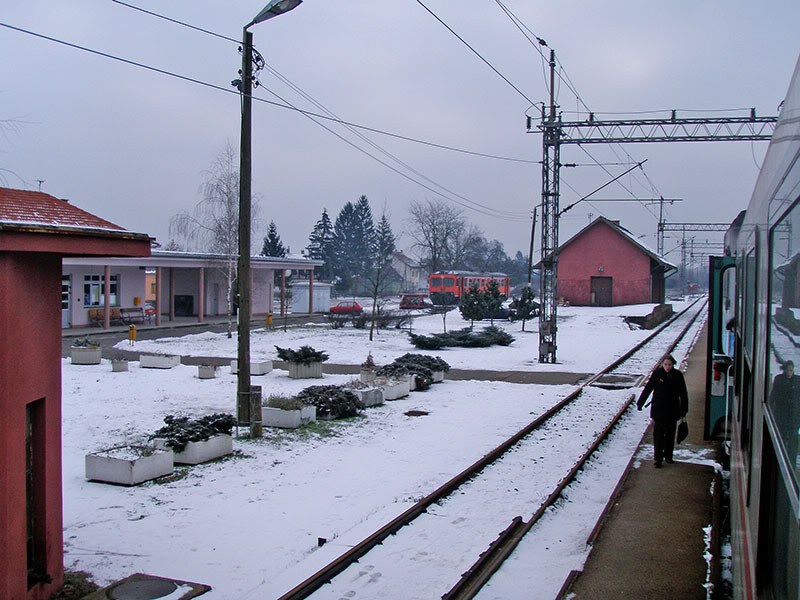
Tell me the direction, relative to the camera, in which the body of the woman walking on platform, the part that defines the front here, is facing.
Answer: toward the camera

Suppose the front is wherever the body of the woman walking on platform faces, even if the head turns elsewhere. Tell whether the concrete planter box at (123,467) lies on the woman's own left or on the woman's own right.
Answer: on the woman's own right

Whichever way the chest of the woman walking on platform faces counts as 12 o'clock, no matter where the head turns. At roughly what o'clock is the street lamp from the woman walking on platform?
The street lamp is roughly at 3 o'clock from the woman walking on platform.

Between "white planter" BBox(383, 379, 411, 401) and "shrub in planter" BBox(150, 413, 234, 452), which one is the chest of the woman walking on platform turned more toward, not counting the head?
the shrub in planter

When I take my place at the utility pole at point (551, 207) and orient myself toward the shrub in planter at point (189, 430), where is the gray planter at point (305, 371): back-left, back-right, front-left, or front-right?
front-right

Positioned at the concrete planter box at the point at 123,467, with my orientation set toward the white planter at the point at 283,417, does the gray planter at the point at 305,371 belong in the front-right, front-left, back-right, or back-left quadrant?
front-left

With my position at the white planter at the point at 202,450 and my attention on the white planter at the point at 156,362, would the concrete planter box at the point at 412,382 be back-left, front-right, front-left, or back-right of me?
front-right

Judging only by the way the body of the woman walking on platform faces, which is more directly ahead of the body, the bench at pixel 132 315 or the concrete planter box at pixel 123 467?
the concrete planter box

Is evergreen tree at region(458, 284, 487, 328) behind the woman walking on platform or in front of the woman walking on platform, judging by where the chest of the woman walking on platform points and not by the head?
behind

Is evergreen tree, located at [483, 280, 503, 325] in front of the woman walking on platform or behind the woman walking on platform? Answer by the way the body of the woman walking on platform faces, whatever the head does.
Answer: behind

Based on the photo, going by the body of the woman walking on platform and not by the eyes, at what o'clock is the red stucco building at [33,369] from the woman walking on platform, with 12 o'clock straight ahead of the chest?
The red stucco building is roughly at 1 o'clock from the woman walking on platform.

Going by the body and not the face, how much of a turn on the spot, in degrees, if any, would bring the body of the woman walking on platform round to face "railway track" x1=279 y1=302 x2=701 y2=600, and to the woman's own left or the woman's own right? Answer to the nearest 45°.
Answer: approximately 45° to the woman's own right

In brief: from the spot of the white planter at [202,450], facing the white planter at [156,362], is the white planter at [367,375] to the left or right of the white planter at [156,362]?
right
